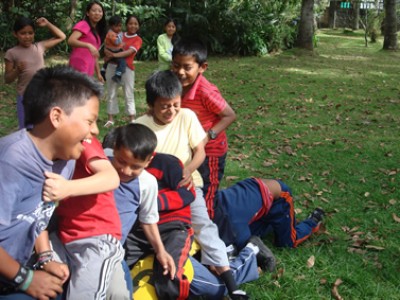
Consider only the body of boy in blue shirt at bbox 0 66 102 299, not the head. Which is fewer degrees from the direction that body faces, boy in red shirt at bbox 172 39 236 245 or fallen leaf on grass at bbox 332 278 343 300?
the fallen leaf on grass

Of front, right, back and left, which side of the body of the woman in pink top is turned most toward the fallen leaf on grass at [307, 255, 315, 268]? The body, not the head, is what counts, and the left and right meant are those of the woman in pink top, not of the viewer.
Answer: front

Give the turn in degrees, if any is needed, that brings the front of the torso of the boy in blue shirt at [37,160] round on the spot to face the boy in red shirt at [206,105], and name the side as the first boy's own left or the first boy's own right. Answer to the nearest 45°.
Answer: approximately 45° to the first boy's own left

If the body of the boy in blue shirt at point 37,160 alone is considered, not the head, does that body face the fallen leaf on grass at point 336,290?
yes

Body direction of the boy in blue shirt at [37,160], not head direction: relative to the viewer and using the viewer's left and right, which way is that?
facing to the right of the viewer

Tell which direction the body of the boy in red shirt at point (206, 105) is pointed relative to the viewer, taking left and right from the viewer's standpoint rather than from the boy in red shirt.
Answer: facing the viewer and to the left of the viewer

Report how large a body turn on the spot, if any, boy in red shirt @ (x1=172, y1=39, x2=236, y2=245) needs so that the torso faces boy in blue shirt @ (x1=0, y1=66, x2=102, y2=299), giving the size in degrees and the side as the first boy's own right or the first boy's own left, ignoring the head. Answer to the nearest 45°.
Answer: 0° — they already face them

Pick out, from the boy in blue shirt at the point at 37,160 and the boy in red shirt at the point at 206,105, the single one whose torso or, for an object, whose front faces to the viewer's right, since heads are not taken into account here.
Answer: the boy in blue shirt

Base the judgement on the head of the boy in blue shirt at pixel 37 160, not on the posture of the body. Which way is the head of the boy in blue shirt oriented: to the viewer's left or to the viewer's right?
to the viewer's right

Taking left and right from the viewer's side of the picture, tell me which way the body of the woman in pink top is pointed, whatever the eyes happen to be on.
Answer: facing the viewer and to the right of the viewer

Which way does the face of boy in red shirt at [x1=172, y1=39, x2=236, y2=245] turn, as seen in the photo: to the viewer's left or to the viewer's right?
to the viewer's left
